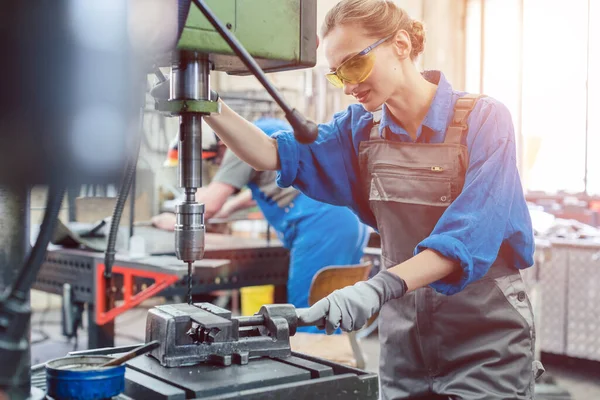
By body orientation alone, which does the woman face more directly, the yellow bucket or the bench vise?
the bench vise

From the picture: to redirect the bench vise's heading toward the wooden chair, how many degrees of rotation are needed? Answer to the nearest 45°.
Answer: approximately 90° to its left

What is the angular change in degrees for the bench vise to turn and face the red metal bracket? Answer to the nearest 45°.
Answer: approximately 90° to its left

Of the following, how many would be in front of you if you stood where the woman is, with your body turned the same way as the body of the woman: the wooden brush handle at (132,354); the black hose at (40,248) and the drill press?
3

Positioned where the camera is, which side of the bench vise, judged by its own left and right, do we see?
right

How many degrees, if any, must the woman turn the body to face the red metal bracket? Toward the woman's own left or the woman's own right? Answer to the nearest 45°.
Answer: approximately 90° to the woman's own right

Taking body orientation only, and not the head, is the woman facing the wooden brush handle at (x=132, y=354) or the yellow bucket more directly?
the wooden brush handle

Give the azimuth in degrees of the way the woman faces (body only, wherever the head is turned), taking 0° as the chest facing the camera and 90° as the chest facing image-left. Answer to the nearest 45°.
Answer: approximately 45°
